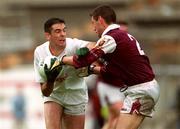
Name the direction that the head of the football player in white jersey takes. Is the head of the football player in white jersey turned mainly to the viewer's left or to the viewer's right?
to the viewer's right

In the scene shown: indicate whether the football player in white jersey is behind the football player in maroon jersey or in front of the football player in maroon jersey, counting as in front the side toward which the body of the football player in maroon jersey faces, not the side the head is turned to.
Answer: in front

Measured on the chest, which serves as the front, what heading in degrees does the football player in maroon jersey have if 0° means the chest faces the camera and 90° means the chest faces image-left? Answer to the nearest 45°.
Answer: approximately 90°

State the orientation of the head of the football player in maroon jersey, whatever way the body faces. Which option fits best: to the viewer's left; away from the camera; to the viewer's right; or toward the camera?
to the viewer's left
